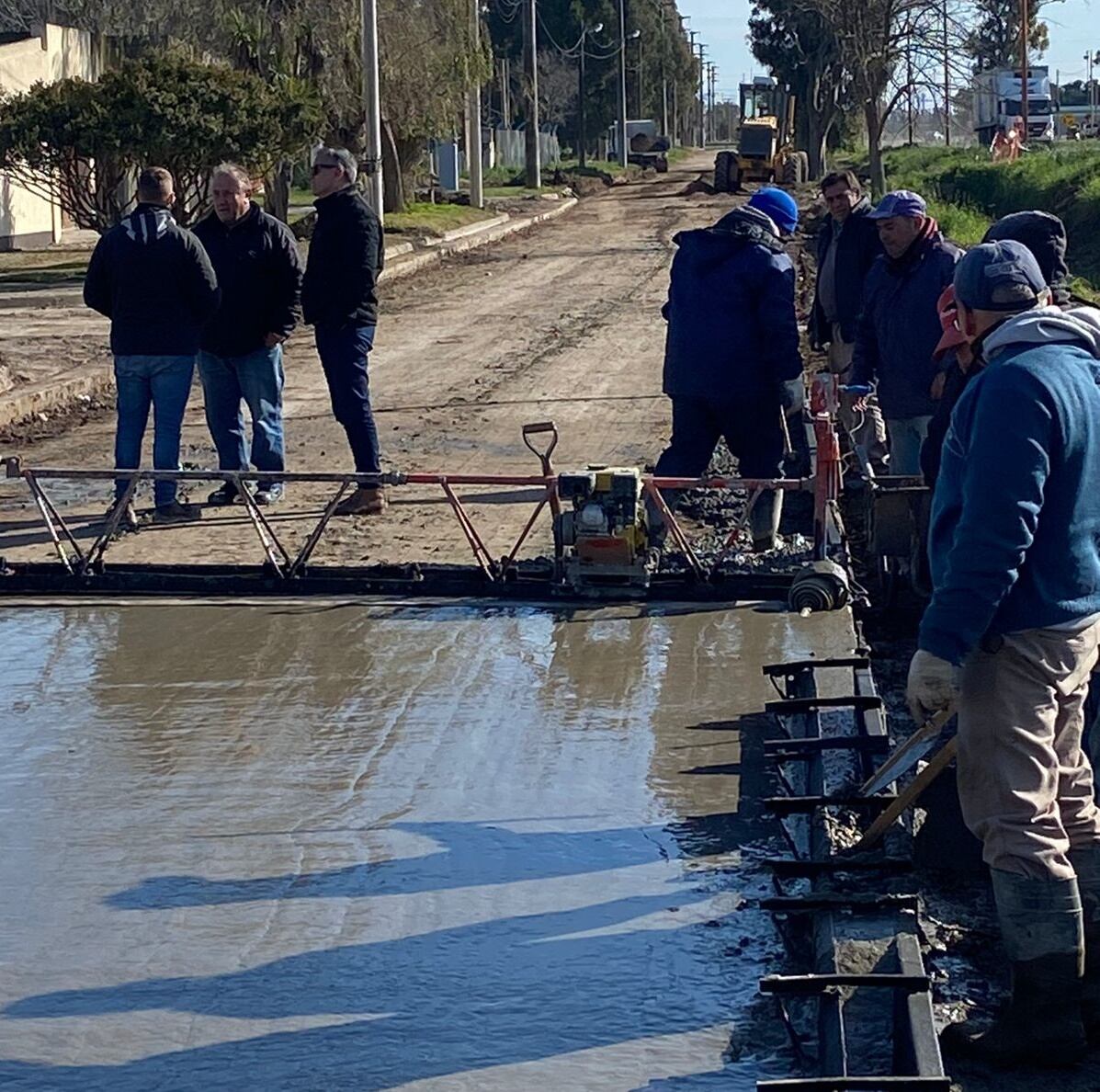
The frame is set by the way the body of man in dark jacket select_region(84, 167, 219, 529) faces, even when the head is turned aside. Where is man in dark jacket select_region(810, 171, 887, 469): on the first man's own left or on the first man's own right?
on the first man's own right

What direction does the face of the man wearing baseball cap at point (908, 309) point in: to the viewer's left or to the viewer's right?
to the viewer's left

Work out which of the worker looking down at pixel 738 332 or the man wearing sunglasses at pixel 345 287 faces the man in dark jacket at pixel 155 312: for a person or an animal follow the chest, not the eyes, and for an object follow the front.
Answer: the man wearing sunglasses

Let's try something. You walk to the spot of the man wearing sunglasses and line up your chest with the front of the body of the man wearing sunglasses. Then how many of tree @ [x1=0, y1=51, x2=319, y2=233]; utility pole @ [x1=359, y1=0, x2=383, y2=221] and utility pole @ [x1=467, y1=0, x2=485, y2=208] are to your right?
3

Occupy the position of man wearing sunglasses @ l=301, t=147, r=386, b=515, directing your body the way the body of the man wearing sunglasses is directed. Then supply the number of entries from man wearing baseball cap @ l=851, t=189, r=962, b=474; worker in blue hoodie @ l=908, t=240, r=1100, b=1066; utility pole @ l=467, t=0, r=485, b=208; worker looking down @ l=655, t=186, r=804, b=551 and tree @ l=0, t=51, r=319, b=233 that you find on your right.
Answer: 2

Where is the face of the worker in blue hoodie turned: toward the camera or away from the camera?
away from the camera

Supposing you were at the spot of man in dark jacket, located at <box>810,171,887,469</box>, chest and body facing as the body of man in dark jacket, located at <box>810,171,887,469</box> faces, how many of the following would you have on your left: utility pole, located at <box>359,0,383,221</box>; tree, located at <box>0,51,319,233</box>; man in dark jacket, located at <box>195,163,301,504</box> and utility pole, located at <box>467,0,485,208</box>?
0

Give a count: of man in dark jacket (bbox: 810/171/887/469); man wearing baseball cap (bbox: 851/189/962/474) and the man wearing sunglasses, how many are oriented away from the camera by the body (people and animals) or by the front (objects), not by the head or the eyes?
0

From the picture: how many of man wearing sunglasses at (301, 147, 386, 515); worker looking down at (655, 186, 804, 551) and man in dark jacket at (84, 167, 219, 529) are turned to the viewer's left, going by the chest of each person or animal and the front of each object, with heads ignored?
1

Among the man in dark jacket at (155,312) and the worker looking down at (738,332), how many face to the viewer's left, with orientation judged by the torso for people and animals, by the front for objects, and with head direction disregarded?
0

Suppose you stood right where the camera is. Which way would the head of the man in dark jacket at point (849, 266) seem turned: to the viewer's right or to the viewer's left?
to the viewer's left

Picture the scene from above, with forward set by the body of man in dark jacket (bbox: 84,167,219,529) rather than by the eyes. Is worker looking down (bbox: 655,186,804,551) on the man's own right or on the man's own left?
on the man's own right

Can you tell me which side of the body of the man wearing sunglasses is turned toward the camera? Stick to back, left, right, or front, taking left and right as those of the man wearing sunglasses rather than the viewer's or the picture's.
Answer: left

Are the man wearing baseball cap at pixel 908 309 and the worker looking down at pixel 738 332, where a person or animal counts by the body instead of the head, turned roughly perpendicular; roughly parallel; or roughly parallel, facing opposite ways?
roughly parallel, facing opposite ways

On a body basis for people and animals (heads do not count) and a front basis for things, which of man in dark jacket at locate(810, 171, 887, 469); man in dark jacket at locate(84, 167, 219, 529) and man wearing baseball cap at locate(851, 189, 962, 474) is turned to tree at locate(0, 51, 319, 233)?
man in dark jacket at locate(84, 167, 219, 529)

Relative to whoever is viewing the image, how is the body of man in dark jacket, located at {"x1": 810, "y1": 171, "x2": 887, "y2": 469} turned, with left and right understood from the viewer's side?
facing the viewer and to the left of the viewer

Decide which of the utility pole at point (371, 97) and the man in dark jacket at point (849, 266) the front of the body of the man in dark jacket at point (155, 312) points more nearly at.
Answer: the utility pole

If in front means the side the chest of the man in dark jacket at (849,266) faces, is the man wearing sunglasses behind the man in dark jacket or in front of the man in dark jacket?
in front

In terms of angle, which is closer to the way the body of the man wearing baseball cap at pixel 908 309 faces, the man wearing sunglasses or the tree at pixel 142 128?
the man wearing sunglasses
